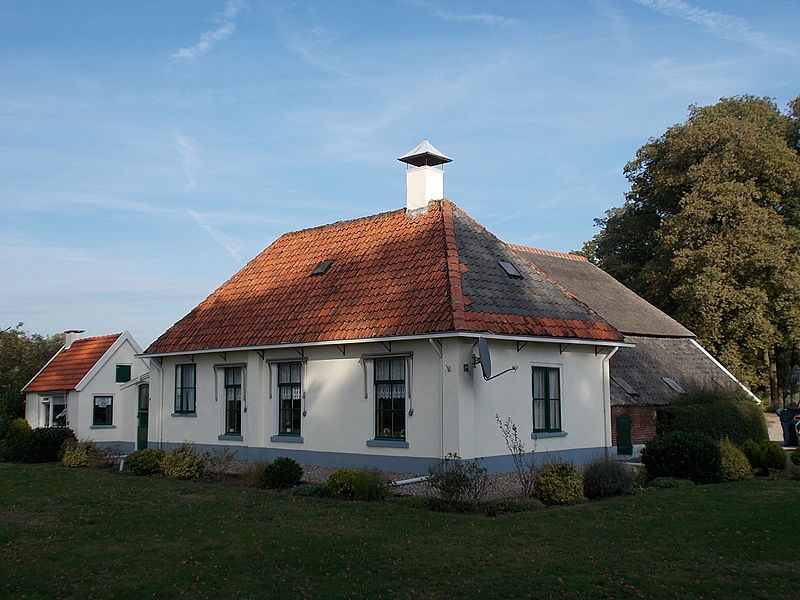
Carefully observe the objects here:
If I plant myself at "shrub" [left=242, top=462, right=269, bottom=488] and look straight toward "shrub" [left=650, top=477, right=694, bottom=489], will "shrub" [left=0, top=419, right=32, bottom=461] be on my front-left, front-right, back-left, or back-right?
back-left

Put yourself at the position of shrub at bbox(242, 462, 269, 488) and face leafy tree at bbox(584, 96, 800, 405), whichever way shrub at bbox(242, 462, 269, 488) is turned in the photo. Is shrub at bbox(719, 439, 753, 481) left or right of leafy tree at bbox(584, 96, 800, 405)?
right
